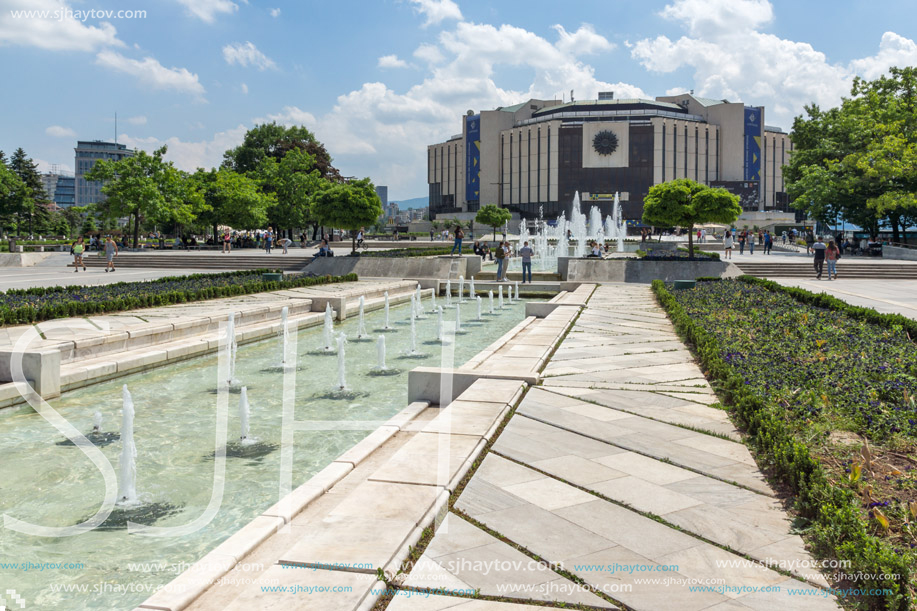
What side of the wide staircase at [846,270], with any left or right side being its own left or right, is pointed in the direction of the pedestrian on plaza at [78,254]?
right

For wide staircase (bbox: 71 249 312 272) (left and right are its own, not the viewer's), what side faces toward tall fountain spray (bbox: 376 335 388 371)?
front

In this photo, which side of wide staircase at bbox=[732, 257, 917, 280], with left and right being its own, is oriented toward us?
front

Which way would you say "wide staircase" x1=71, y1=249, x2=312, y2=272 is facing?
toward the camera

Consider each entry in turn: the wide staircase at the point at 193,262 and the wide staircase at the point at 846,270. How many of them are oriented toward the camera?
2

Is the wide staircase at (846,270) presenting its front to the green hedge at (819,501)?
yes

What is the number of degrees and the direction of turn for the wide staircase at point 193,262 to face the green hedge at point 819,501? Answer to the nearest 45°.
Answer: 0° — it already faces it

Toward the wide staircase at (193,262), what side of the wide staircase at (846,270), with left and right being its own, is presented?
right

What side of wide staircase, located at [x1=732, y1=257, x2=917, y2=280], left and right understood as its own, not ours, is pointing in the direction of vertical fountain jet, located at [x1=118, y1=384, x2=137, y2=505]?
front

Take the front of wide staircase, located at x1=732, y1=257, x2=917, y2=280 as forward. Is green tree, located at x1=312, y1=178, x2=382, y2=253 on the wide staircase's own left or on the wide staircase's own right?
on the wide staircase's own right

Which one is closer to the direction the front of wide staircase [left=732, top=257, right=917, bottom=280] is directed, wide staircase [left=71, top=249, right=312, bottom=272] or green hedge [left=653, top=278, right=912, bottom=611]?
the green hedge

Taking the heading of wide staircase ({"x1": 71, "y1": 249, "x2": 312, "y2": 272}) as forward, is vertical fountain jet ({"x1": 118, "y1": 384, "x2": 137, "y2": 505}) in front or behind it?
in front

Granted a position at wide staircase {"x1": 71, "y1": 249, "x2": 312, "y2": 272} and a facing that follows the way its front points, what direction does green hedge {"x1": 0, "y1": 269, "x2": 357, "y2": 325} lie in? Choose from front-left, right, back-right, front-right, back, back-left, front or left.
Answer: front
